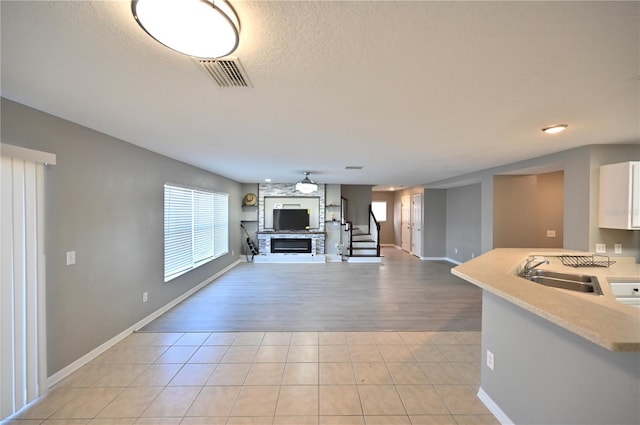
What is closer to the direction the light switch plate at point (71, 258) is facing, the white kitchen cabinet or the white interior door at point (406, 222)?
the white kitchen cabinet

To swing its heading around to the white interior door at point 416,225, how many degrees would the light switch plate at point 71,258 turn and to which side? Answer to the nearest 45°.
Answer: approximately 45° to its left

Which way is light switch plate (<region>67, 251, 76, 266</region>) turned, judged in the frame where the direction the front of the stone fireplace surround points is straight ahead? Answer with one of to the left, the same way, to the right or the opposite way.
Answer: to the left

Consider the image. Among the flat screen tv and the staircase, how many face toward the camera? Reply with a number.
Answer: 2

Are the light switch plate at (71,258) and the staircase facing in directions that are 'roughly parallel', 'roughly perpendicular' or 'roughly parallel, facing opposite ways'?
roughly perpendicular

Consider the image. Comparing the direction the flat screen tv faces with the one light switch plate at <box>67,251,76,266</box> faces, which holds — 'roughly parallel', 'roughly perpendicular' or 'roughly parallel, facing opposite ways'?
roughly perpendicular

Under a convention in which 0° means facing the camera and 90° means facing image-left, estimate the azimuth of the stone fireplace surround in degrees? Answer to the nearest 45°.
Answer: approximately 0°

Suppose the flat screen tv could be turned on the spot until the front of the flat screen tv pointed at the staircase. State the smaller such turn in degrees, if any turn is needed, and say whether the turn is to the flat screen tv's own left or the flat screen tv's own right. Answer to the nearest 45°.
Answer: approximately 90° to the flat screen tv's own left

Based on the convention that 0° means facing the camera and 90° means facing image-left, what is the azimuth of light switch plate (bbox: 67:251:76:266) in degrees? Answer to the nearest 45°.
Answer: approximately 315°

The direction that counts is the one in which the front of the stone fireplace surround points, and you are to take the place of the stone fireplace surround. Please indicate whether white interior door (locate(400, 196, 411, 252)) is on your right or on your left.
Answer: on your left
